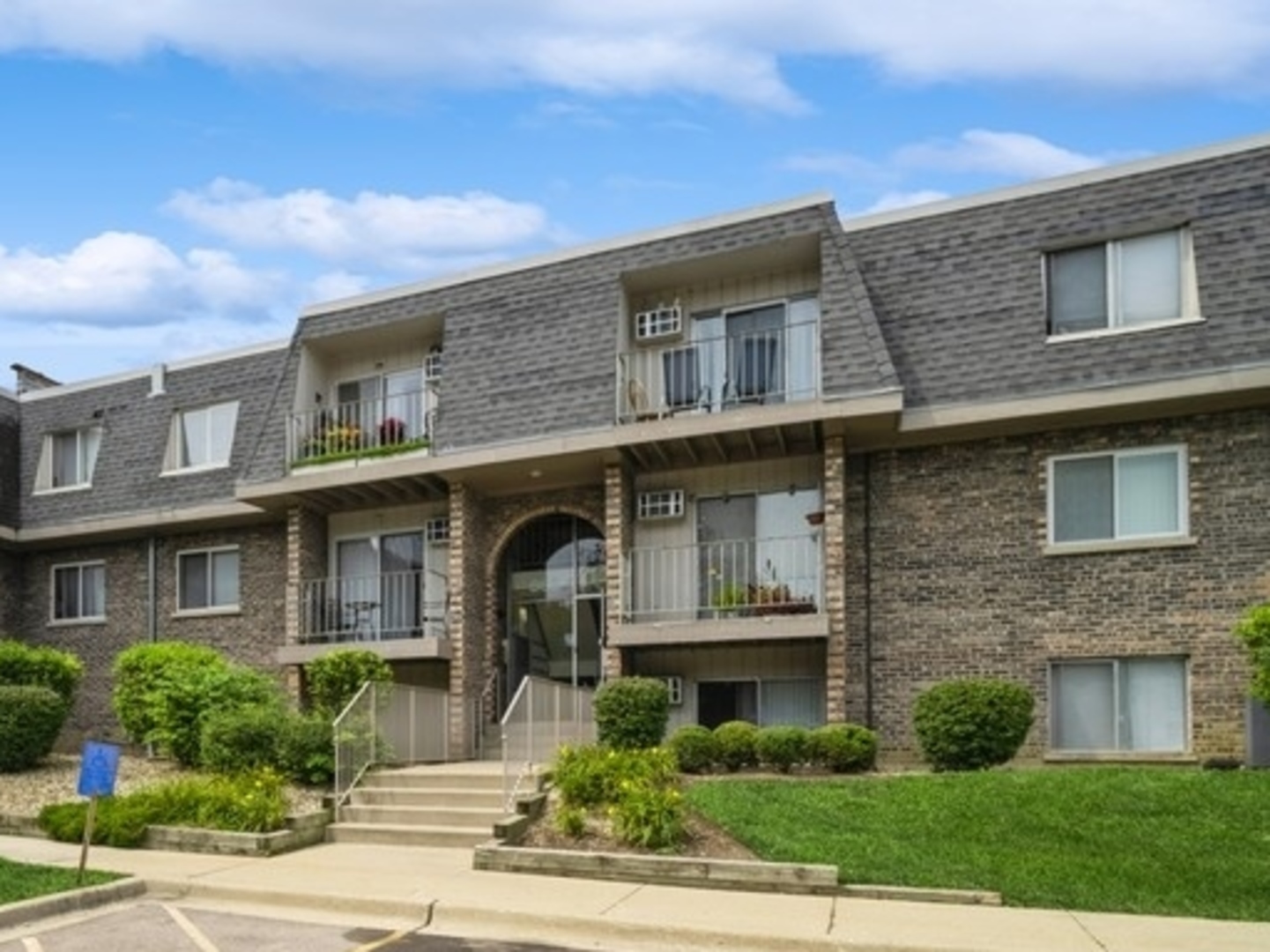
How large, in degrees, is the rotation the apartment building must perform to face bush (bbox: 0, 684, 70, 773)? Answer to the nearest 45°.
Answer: approximately 45° to its right

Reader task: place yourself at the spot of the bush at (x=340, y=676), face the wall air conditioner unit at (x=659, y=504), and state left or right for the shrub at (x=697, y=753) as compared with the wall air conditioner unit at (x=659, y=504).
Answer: right

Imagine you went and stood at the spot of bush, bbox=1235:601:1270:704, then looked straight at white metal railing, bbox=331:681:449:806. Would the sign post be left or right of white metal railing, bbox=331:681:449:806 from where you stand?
left

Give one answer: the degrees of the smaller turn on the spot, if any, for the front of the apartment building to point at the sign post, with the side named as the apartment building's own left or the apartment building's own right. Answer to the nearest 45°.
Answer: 0° — it already faces it

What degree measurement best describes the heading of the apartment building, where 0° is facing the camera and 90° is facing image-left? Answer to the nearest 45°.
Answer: approximately 45°

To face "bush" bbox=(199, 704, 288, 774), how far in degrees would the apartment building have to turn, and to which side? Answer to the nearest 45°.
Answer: approximately 45° to its right

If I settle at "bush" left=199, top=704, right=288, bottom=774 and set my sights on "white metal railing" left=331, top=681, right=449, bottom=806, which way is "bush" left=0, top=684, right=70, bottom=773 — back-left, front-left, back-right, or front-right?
back-left

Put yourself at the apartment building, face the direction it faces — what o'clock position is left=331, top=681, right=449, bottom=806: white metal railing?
The white metal railing is roughly at 1 o'clock from the apartment building.

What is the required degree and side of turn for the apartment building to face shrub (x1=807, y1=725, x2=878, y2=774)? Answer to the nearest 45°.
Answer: approximately 45° to its left
